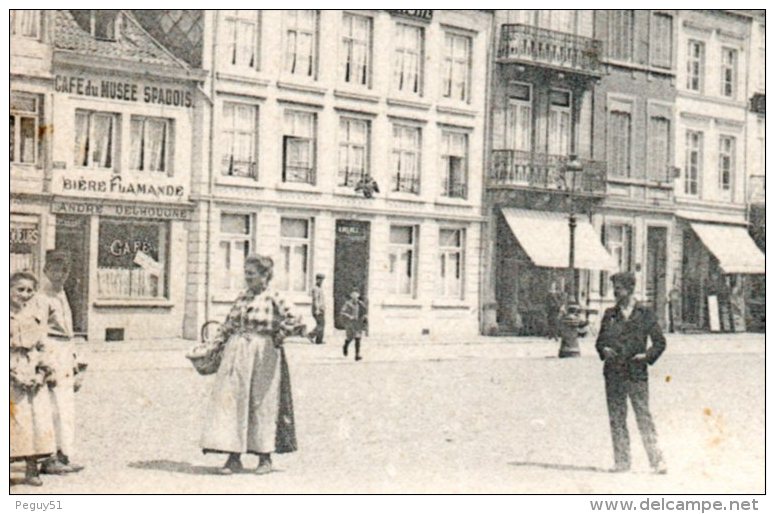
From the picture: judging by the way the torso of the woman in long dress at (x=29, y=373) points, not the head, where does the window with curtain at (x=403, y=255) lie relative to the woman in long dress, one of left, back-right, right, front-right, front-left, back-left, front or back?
back-left

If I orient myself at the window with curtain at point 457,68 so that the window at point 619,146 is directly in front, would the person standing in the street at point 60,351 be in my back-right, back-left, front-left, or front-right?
back-right

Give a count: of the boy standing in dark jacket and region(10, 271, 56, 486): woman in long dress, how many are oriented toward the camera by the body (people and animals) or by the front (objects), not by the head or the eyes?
2

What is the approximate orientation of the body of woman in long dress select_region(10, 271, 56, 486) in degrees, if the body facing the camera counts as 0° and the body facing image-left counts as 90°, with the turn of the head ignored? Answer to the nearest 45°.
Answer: approximately 0°
